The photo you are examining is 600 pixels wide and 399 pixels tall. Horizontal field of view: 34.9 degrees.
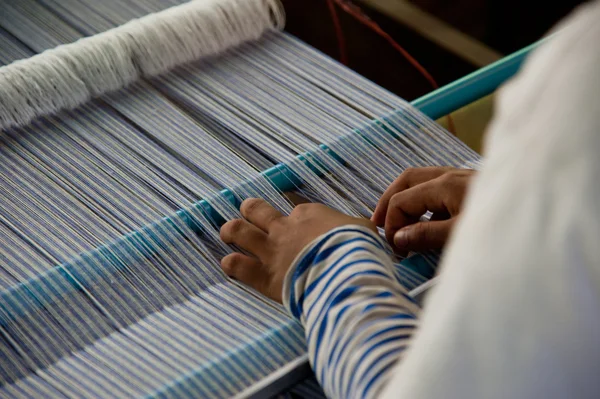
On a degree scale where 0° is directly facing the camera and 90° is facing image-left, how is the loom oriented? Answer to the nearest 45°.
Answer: approximately 315°
